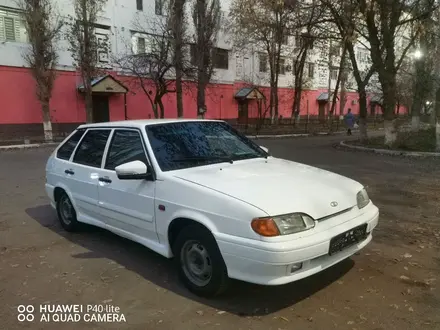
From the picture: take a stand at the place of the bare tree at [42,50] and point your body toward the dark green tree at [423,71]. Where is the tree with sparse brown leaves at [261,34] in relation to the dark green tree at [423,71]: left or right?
left

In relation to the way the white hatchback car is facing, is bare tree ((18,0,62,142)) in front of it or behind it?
behind

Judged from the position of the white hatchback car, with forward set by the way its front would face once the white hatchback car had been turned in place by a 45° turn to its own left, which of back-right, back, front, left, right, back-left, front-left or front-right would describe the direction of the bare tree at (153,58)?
left

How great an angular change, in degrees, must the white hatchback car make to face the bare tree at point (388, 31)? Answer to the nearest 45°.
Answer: approximately 90° to its left

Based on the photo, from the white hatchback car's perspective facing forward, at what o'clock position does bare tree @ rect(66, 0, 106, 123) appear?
The bare tree is roughly at 7 o'clock from the white hatchback car.

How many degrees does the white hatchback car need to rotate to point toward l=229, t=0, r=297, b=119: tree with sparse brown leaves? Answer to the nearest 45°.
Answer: approximately 135° to its left

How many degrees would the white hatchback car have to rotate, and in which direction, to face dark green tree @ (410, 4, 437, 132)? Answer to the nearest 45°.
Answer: approximately 90° to its left

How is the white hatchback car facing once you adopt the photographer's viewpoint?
facing the viewer and to the right of the viewer

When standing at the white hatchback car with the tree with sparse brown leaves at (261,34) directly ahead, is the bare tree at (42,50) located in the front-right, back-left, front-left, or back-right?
front-left
